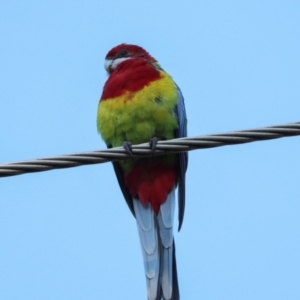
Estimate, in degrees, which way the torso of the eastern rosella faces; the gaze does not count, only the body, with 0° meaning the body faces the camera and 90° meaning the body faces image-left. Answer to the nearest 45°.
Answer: approximately 45°
